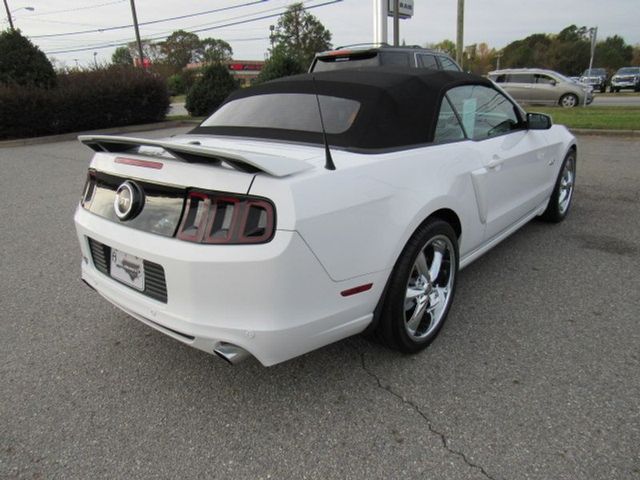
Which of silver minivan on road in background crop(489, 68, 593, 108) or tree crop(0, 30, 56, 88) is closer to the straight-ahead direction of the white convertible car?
the silver minivan on road in background

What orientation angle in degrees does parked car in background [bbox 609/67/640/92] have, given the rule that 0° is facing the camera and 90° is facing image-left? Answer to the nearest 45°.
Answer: approximately 45°

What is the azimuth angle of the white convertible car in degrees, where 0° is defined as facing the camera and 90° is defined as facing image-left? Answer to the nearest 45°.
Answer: approximately 225°

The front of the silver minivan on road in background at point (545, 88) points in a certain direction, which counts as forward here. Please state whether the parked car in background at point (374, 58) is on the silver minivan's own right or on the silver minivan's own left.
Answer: on the silver minivan's own right

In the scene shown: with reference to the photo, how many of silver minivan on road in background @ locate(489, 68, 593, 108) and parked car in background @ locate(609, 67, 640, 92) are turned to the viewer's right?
1

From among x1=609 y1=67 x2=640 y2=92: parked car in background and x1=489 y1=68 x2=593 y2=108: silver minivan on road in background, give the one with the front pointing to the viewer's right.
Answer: x1=489 y1=68 x2=593 y2=108: silver minivan on road in background

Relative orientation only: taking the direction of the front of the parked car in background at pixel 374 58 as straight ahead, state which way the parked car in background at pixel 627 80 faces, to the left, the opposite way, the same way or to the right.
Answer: the opposite way

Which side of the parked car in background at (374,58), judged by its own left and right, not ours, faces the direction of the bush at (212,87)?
left

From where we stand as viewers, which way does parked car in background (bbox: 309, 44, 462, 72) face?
facing away from the viewer and to the right of the viewer

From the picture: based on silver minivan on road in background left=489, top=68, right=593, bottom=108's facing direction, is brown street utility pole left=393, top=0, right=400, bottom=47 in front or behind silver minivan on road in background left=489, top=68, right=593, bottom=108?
behind

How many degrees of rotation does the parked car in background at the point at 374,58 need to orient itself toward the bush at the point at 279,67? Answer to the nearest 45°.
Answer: approximately 90° to its left

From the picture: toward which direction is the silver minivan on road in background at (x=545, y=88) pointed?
to the viewer's right
